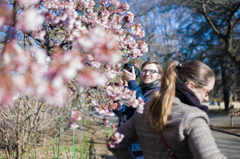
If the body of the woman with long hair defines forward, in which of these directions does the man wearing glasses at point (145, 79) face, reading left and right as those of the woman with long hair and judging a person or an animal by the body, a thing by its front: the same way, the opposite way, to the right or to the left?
the opposite way

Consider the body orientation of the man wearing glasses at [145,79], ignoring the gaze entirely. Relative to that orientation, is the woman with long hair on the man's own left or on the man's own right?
on the man's own left

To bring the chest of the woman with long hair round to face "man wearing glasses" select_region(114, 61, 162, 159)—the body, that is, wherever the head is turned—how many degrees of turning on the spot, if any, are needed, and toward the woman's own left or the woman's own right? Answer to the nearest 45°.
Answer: approximately 45° to the woman's own left

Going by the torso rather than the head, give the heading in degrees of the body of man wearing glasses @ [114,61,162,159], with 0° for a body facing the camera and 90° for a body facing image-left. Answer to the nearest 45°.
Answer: approximately 45°

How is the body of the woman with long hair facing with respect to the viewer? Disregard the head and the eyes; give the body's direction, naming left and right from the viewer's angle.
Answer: facing away from the viewer and to the right of the viewer

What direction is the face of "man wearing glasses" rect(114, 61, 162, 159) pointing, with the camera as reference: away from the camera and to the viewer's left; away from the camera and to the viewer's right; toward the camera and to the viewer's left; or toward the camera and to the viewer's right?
toward the camera and to the viewer's left
